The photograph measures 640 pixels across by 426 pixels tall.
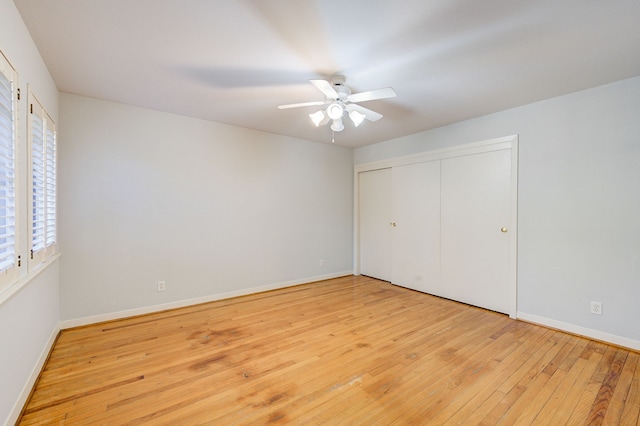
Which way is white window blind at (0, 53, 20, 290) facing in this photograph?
to the viewer's right

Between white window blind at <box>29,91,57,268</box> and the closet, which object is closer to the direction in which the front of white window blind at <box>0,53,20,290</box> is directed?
the closet

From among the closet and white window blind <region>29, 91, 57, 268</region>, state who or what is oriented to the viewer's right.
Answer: the white window blind

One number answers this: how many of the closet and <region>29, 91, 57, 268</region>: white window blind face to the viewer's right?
1

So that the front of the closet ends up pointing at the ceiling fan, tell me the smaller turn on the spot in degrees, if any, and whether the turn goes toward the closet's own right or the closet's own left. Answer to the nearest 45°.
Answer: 0° — it already faces it

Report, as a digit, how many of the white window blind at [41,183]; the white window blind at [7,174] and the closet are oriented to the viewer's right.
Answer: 2

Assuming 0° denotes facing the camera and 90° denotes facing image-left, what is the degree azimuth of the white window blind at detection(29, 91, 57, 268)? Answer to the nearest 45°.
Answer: approximately 270°

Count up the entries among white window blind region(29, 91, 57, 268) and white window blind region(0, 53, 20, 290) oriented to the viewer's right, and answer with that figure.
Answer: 2

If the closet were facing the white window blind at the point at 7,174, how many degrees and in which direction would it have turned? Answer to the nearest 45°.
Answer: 0° — it already faces it

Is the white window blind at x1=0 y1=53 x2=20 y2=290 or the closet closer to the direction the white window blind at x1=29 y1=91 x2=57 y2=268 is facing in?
the closet
